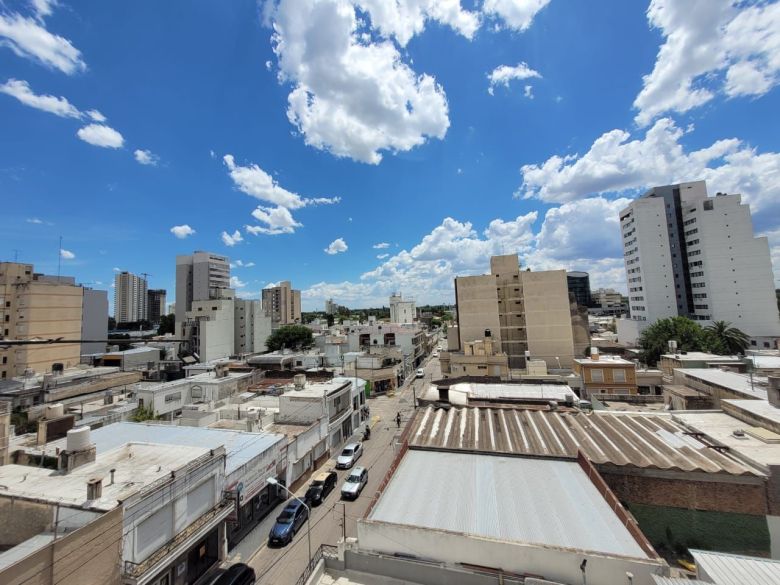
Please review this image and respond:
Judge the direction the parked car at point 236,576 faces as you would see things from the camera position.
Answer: facing the viewer and to the left of the viewer

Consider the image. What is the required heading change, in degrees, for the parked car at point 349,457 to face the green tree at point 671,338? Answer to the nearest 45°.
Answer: approximately 135° to its left

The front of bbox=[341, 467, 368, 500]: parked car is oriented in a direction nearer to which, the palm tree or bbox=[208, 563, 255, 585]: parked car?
the parked car

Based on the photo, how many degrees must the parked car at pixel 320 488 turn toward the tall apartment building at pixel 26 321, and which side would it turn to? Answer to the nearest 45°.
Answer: approximately 90° to its right

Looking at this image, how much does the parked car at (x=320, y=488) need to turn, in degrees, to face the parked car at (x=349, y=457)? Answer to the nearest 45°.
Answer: approximately 180°

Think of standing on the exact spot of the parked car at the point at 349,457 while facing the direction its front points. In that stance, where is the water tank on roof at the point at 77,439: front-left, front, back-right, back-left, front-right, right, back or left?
front

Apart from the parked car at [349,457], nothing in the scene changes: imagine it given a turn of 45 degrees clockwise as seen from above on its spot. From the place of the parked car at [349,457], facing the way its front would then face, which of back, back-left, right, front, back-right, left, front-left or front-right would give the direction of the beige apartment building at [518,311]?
back-right

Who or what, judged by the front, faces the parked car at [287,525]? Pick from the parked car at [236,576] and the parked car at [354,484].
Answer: the parked car at [354,484]

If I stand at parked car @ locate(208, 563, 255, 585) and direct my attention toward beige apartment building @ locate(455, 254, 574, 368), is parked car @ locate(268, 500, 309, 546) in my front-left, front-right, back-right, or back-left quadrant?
front-left

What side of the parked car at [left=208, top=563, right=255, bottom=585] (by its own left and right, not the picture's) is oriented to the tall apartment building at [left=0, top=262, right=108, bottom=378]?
right
